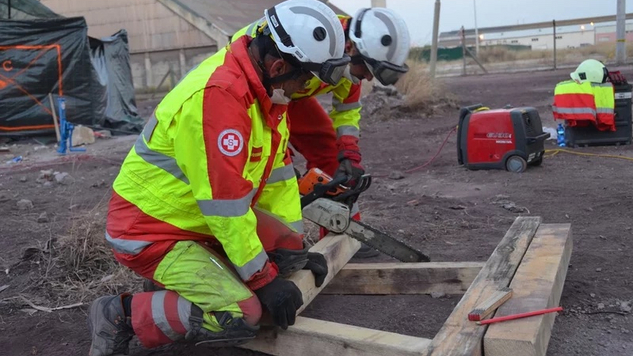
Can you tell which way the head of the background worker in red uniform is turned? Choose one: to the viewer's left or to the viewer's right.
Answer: to the viewer's right

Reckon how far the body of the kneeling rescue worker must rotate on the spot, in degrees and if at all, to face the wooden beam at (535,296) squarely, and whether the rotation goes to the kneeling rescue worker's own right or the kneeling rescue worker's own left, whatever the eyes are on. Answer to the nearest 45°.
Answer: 0° — they already face it

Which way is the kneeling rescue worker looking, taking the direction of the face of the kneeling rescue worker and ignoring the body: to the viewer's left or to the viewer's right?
to the viewer's right

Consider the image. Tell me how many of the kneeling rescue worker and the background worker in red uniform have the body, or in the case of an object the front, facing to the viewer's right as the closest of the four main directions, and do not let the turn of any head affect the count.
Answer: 2

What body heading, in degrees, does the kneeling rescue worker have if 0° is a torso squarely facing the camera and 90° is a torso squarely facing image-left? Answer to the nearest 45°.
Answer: approximately 270°

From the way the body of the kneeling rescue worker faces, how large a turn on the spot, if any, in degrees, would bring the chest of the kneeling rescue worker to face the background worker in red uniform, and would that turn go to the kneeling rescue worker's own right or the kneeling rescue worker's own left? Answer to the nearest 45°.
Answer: approximately 45° to the kneeling rescue worker's own left

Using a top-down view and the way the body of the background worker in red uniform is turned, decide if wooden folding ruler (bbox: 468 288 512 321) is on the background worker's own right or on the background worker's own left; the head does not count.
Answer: on the background worker's own right

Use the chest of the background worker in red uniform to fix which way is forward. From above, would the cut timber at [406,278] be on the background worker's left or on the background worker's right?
on the background worker's right
